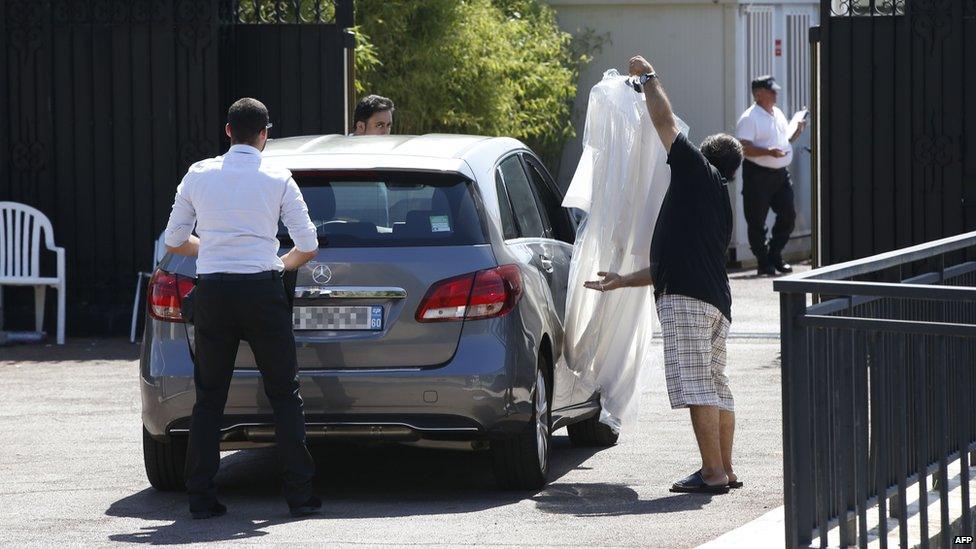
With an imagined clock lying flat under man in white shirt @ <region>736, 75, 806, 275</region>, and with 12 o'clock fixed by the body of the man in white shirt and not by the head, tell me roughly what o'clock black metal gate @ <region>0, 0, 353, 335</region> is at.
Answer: The black metal gate is roughly at 3 o'clock from the man in white shirt.

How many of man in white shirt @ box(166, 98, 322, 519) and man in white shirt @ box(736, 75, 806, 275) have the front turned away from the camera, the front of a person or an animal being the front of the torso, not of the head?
1

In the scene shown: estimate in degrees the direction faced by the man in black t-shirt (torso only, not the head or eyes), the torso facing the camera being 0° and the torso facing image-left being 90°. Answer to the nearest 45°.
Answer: approximately 135°

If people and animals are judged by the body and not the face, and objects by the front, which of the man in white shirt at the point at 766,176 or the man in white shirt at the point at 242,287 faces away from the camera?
the man in white shirt at the point at 242,287

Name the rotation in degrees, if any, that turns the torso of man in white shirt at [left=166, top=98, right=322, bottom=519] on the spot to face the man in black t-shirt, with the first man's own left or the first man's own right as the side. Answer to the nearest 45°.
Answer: approximately 90° to the first man's own right

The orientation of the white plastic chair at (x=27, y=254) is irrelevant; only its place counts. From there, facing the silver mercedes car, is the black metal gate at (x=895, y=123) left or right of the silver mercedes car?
left

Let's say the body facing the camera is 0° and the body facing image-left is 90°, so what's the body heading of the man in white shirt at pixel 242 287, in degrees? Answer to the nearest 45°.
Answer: approximately 180°

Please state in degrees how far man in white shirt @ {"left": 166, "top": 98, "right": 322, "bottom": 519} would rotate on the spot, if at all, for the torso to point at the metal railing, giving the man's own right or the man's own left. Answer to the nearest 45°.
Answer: approximately 135° to the man's own right
